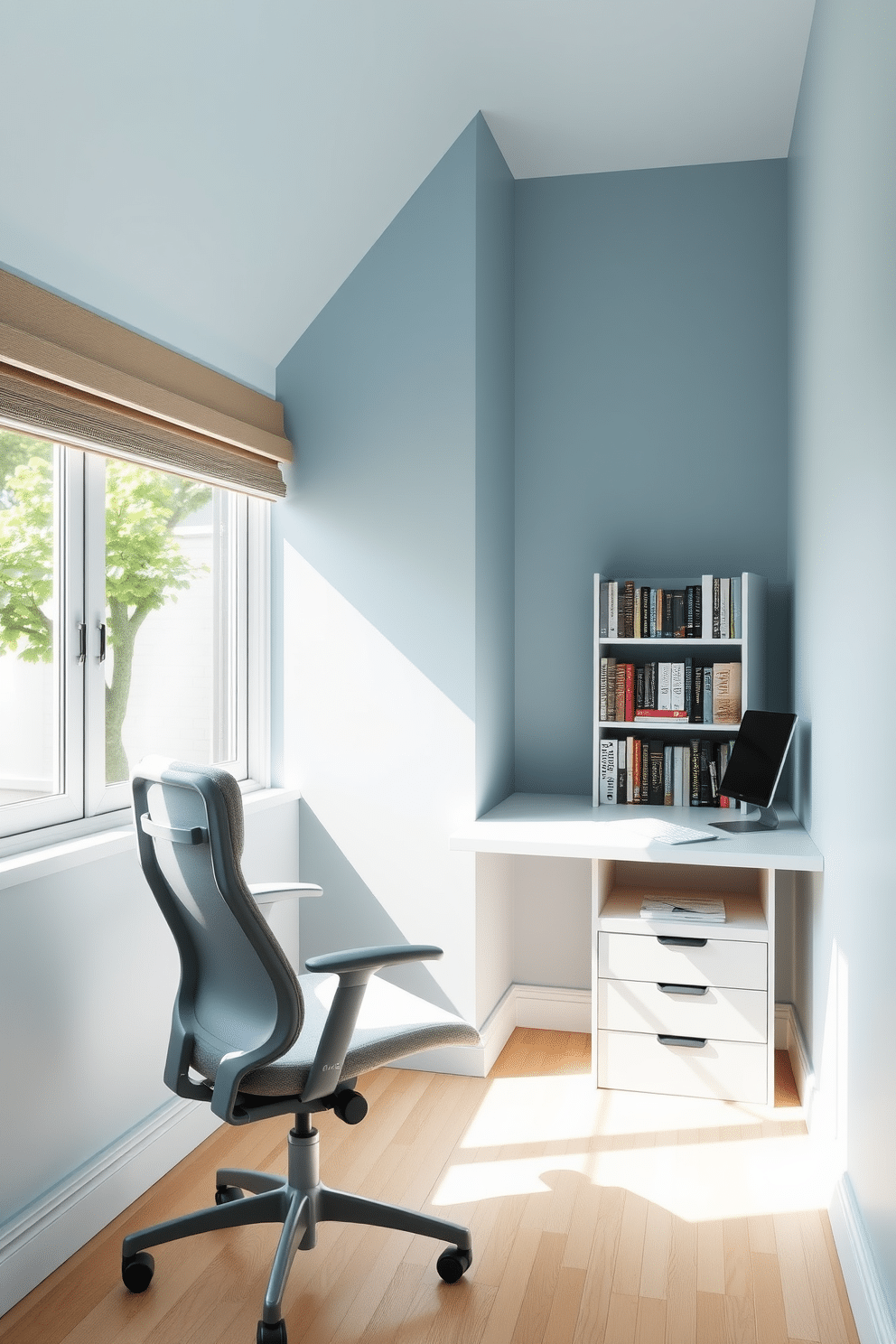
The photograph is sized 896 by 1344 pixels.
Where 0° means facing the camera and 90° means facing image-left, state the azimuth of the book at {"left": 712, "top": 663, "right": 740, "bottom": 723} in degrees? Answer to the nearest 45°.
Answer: approximately 0°

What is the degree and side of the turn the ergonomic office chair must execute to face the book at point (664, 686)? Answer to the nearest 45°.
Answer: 0° — it already faces it

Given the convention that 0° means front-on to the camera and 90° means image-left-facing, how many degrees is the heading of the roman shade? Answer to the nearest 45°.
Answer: approximately 315°

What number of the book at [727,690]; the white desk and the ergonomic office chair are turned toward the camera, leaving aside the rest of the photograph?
2

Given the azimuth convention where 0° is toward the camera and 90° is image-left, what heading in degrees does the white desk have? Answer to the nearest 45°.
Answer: approximately 0°

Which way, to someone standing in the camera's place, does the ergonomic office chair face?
facing away from the viewer and to the right of the viewer
